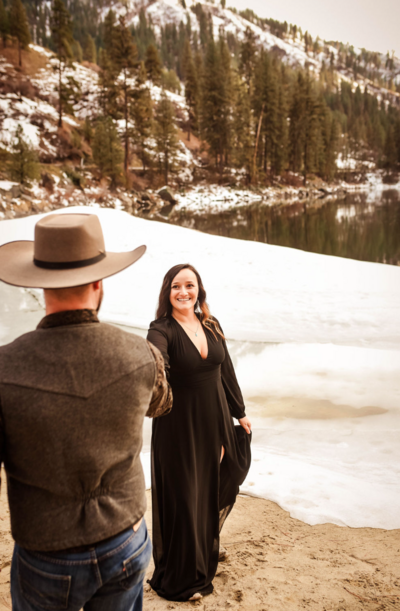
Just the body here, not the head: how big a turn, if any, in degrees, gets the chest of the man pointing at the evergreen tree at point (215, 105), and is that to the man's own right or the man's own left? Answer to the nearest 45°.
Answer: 0° — they already face it

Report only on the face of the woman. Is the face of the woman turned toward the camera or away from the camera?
toward the camera

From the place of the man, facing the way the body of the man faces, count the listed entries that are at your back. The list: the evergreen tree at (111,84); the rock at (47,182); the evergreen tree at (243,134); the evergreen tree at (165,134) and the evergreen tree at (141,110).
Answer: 0

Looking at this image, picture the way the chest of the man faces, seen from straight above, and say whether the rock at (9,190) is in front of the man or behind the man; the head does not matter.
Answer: in front

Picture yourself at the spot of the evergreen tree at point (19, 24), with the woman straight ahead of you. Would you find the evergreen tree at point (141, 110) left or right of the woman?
left

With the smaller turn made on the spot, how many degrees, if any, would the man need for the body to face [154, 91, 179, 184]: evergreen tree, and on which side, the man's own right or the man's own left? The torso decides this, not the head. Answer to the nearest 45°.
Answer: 0° — they already face it

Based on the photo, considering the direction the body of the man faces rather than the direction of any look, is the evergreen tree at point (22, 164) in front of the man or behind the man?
in front

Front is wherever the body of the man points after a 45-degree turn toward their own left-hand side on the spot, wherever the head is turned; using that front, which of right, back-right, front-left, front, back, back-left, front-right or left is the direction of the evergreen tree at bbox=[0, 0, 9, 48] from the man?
front-right

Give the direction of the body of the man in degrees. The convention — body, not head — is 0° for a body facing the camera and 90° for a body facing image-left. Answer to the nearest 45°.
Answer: approximately 180°

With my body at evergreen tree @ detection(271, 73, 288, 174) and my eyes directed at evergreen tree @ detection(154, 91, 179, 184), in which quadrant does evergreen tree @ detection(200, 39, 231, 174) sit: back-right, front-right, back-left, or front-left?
front-right

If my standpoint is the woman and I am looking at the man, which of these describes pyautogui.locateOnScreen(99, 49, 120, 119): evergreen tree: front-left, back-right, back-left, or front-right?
back-right

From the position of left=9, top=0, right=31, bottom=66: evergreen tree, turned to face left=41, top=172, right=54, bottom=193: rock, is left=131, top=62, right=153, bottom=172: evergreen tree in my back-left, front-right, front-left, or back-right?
front-left

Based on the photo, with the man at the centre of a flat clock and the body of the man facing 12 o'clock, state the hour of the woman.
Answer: The woman is roughly at 1 o'clock from the man.

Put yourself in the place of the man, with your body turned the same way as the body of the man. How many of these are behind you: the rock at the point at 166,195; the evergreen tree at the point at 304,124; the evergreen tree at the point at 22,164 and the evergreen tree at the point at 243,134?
0

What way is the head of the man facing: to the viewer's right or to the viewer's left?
to the viewer's right

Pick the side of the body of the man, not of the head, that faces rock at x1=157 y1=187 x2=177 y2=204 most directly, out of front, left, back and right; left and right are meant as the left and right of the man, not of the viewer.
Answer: front

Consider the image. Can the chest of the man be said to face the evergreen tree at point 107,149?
yes
